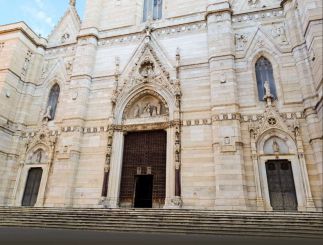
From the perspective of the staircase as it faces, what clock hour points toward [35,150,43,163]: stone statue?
The stone statue is roughly at 4 o'clock from the staircase.

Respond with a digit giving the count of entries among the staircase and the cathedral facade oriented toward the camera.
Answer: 2

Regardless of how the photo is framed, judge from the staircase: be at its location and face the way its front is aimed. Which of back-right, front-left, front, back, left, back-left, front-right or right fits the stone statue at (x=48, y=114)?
back-right
